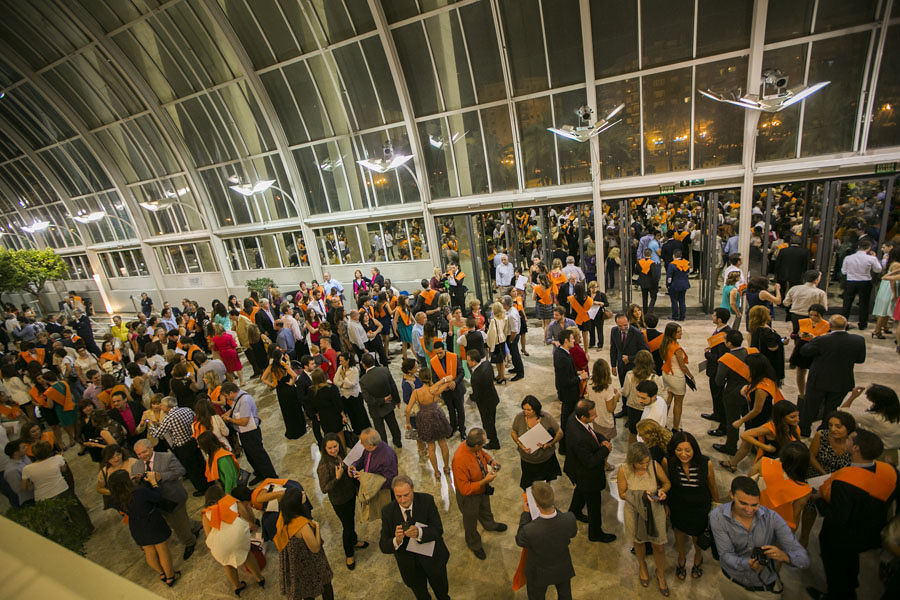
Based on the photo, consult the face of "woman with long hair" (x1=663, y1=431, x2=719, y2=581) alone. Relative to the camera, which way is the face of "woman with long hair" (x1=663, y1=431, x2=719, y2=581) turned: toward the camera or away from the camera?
toward the camera

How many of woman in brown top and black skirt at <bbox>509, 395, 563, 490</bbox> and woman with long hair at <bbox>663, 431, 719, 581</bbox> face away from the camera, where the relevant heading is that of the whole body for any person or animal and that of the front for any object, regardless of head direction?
0

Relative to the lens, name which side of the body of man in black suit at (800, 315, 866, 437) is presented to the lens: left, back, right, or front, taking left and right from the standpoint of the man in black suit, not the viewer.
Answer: back

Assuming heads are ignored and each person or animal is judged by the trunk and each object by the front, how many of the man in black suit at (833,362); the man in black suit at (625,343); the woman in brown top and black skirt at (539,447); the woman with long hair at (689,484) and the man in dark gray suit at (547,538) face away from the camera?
2

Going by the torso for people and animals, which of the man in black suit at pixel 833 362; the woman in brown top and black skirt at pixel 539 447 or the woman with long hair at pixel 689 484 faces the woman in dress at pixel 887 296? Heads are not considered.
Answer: the man in black suit

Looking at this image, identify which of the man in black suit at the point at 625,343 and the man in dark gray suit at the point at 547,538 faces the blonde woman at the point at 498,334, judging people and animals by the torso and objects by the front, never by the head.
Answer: the man in dark gray suit at the point at 547,538

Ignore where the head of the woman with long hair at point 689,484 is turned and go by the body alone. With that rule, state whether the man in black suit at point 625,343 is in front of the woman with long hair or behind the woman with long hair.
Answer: behind

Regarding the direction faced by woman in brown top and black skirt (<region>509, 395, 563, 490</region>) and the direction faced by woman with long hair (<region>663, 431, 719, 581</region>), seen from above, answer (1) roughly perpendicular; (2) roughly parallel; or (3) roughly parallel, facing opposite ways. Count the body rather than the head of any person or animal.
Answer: roughly parallel

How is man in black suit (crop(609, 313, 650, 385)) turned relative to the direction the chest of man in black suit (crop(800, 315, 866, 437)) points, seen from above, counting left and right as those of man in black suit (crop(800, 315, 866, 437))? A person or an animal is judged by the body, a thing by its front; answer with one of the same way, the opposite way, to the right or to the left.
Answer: the opposite way

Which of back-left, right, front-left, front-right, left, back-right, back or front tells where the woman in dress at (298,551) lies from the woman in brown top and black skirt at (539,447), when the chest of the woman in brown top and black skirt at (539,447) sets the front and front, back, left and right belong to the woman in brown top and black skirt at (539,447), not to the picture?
front-right

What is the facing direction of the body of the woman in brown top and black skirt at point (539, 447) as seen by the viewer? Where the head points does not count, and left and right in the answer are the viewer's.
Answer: facing the viewer

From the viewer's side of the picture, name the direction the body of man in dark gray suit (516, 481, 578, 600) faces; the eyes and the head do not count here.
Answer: away from the camera

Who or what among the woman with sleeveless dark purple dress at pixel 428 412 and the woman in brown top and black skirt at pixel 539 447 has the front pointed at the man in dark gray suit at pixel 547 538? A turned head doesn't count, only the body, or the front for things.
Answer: the woman in brown top and black skirt

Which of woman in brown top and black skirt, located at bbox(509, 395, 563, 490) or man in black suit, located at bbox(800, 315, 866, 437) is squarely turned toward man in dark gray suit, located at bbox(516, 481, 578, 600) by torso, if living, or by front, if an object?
the woman in brown top and black skirt

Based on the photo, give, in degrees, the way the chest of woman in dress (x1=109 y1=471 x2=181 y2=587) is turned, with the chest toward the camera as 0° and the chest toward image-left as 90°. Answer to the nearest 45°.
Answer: approximately 225°

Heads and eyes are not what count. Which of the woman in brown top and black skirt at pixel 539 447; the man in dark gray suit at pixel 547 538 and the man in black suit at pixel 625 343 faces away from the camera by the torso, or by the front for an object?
the man in dark gray suit at pixel 547 538

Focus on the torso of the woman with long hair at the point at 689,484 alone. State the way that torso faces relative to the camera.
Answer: toward the camera

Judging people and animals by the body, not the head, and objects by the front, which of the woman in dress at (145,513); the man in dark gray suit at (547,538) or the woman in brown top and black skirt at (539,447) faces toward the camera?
the woman in brown top and black skirt at (539,447)

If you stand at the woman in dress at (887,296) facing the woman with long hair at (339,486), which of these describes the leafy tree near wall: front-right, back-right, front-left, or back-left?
front-right

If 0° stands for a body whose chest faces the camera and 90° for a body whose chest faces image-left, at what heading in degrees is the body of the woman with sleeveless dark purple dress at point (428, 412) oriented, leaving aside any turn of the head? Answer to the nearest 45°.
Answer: approximately 180°

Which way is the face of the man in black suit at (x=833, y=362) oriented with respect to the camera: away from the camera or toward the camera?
away from the camera

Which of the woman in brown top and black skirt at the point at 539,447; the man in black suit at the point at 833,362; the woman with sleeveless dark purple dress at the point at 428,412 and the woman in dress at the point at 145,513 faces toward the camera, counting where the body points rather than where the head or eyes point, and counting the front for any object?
the woman in brown top and black skirt at the point at 539,447

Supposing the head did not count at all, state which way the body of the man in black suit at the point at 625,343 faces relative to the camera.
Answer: toward the camera

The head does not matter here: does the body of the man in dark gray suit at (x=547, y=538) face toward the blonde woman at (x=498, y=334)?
yes
